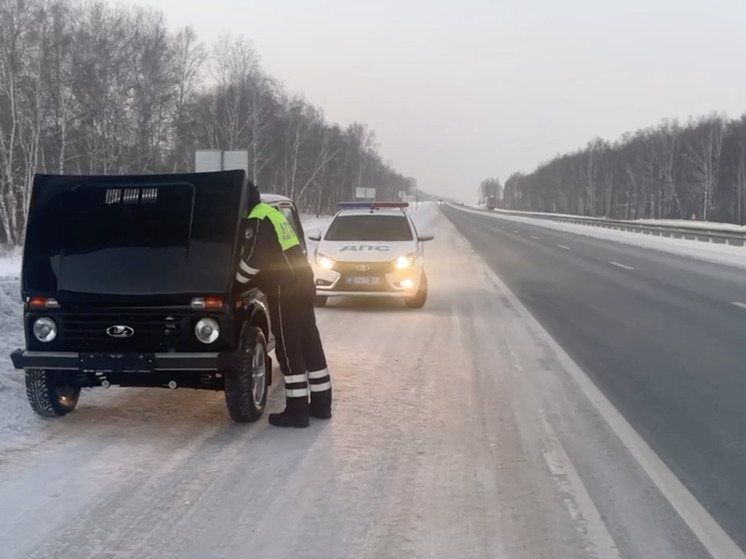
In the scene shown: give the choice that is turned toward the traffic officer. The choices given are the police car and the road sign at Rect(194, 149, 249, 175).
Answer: the police car

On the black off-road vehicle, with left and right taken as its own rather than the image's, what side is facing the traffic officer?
left

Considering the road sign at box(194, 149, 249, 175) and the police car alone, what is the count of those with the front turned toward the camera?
1

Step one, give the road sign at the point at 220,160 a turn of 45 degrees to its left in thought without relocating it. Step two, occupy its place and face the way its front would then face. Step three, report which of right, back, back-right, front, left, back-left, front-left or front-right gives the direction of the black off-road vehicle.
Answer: back-left

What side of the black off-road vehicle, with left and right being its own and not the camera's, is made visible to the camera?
front

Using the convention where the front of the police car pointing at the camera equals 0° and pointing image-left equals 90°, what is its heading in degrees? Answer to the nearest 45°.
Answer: approximately 0°

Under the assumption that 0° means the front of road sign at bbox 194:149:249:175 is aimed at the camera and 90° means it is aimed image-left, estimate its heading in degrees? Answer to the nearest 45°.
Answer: approximately 180°

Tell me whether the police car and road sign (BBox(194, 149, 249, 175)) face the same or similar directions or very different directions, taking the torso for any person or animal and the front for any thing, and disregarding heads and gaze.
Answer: very different directions

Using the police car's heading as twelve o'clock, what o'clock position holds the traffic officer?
The traffic officer is roughly at 12 o'clock from the police car.

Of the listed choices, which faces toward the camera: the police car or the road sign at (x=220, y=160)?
the police car

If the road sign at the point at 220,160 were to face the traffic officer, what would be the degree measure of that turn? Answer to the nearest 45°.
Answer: approximately 180°

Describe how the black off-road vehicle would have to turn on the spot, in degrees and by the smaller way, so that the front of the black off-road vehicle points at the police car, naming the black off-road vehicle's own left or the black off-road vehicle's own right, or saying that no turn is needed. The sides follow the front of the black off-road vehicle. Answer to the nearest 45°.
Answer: approximately 135° to the black off-road vehicle's own left
